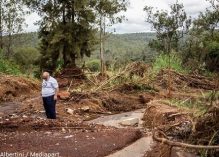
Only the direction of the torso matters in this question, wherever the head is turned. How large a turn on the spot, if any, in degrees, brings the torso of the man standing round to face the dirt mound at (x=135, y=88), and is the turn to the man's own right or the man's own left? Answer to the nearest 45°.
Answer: approximately 180°

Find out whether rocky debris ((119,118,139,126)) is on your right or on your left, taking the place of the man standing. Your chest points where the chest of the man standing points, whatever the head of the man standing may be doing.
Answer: on your left

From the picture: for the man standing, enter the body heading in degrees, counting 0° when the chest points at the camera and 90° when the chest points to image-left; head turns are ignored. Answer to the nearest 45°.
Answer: approximately 45°

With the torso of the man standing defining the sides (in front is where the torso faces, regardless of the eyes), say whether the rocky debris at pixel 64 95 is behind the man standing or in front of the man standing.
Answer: behind

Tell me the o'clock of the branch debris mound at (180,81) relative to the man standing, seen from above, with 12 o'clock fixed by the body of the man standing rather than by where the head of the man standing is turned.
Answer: The branch debris mound is roughly at 6 o'clock from the man standing.

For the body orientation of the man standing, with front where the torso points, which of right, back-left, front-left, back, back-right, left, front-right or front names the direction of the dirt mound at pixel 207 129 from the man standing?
left

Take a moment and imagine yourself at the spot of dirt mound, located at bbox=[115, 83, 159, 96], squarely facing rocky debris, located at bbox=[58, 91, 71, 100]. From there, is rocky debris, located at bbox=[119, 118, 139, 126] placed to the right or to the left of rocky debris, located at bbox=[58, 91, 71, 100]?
left

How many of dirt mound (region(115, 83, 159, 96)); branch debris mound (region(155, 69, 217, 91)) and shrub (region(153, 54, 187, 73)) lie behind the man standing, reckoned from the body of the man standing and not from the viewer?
3
